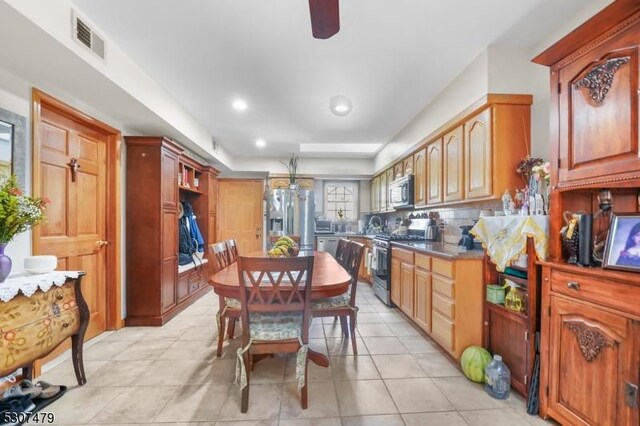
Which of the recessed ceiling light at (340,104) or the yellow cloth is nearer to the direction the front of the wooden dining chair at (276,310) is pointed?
the recessed ceiling light

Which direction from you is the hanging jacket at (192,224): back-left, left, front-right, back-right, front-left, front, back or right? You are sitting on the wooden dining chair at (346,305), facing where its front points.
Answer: front-right

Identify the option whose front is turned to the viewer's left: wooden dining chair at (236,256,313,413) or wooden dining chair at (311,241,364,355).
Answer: wooden dining chair at (311,241,364,355)

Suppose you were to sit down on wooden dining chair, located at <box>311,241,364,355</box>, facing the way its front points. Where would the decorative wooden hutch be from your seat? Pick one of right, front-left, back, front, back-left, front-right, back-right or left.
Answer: back-left

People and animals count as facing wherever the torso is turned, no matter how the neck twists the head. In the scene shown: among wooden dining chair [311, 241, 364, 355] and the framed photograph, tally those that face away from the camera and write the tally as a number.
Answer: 0

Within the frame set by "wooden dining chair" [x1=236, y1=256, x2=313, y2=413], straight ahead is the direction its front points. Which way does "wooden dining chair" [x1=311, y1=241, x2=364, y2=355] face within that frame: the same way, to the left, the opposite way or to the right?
to the left

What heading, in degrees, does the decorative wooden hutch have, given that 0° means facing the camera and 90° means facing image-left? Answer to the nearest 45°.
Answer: approximately 45°

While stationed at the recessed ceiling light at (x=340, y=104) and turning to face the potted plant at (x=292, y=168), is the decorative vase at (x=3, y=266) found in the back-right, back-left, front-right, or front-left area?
back-left

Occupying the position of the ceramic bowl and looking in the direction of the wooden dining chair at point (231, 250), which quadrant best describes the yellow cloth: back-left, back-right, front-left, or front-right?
front-right

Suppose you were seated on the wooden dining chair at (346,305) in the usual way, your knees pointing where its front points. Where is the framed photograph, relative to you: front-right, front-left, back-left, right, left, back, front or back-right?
back-left

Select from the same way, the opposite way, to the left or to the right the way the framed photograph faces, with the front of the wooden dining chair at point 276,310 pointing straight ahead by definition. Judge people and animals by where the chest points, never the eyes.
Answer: to the left

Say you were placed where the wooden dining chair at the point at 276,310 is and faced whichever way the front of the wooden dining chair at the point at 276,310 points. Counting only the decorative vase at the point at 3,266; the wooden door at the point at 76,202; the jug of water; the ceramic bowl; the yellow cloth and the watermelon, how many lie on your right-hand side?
3

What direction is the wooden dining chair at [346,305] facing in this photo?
to the viewer's left

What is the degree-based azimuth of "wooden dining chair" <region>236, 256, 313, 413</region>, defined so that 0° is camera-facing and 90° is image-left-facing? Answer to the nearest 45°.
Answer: approximately 180°

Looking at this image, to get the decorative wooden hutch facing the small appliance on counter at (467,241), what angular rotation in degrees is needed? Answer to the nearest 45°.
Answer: approximately 90° to its right

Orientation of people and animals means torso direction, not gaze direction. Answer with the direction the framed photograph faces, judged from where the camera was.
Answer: facing the viewer and to the left of the viewer
